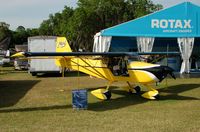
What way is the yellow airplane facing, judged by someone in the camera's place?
facing the viewer and to the right of the viewer

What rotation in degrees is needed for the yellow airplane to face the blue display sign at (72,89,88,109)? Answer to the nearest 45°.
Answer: approximately 90° to its right

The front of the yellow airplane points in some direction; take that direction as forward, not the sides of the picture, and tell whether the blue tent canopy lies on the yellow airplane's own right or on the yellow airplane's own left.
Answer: on the yellow airplane's own left
